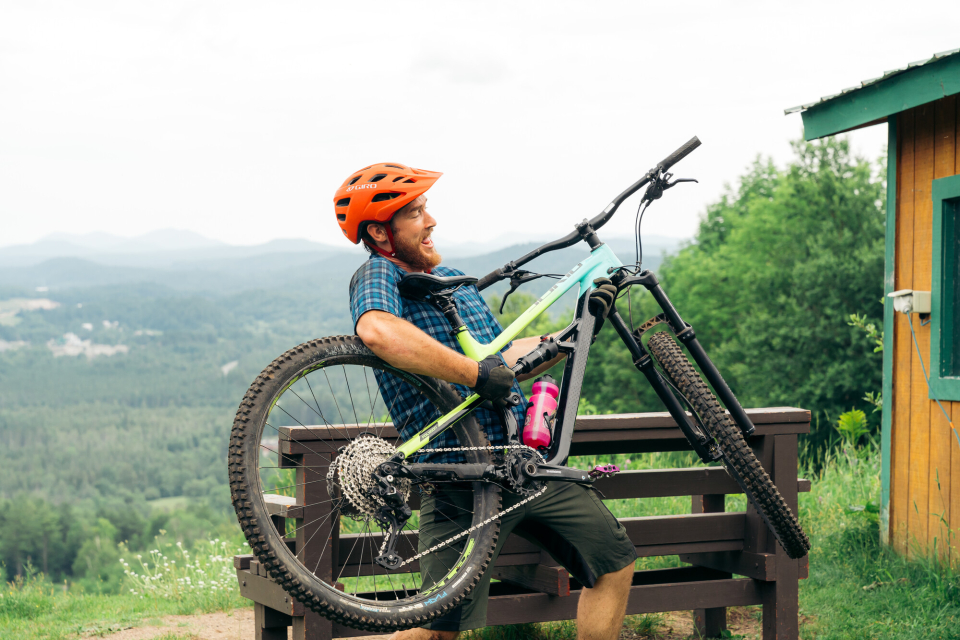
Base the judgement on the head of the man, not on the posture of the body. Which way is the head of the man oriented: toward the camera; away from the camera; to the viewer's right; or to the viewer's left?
to the viewer's right

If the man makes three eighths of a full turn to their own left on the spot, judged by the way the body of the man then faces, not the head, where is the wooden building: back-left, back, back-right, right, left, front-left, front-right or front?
right

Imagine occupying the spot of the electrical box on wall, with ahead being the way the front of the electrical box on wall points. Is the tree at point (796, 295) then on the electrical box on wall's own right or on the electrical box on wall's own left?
on the electrical box on wall's own right

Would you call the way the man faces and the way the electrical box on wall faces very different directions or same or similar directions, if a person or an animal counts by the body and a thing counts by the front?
very different directions

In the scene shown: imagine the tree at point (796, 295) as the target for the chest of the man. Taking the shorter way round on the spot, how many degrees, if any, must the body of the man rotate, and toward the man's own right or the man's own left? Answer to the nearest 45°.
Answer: approximately 90° to the man's own left

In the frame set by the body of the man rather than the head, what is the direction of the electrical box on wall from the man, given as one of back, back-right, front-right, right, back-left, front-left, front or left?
front-left

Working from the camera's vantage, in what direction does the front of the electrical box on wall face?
facing the viewer and to the left of the viewer

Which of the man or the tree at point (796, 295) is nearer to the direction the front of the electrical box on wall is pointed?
the man

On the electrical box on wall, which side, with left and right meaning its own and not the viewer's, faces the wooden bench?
front

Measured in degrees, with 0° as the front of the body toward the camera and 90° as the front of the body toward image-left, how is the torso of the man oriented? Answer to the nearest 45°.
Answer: approximately 270°
